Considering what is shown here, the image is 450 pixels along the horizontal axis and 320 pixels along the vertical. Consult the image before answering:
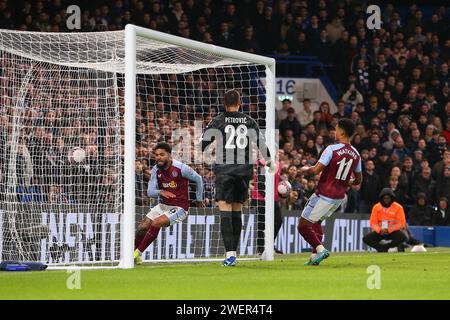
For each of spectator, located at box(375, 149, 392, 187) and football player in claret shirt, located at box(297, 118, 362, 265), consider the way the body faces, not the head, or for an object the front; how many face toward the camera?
1

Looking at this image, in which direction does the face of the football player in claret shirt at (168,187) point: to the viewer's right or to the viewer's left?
to the viewer's left

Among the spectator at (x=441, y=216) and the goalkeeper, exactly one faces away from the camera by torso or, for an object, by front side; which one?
the goalkeeper

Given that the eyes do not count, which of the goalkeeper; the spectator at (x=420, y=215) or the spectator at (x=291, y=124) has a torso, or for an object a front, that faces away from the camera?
the goalkeeper

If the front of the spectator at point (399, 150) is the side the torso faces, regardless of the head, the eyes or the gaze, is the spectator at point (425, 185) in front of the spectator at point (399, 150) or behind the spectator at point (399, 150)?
in front

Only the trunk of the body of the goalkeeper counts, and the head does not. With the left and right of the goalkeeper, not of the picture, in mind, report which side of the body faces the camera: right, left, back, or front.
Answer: back

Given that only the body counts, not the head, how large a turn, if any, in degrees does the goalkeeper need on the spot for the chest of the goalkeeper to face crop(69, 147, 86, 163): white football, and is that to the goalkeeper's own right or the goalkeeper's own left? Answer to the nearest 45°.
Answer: approximately 45° to the goalkeeper's own left

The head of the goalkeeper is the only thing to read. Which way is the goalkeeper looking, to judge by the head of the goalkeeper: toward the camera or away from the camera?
away from the camera

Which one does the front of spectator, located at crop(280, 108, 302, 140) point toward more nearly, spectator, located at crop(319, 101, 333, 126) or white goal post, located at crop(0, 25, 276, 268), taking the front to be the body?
the white goal post

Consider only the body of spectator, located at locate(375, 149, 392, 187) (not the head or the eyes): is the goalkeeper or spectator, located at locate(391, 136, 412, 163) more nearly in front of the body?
the goalkeeper

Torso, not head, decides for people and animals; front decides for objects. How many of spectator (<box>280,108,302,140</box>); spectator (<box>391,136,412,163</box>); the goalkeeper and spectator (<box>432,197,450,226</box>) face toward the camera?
3

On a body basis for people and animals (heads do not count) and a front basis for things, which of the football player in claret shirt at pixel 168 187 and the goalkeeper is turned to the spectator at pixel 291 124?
the goalkeeper

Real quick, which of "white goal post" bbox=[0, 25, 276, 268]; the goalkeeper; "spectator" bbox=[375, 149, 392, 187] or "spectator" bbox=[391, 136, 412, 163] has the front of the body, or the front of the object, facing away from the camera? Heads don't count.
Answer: the goalkeeper

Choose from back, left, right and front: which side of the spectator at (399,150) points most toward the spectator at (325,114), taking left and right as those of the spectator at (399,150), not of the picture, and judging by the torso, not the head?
right
